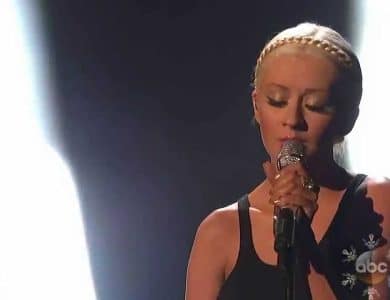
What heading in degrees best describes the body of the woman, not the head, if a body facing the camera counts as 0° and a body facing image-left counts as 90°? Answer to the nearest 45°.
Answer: approximately 0°
